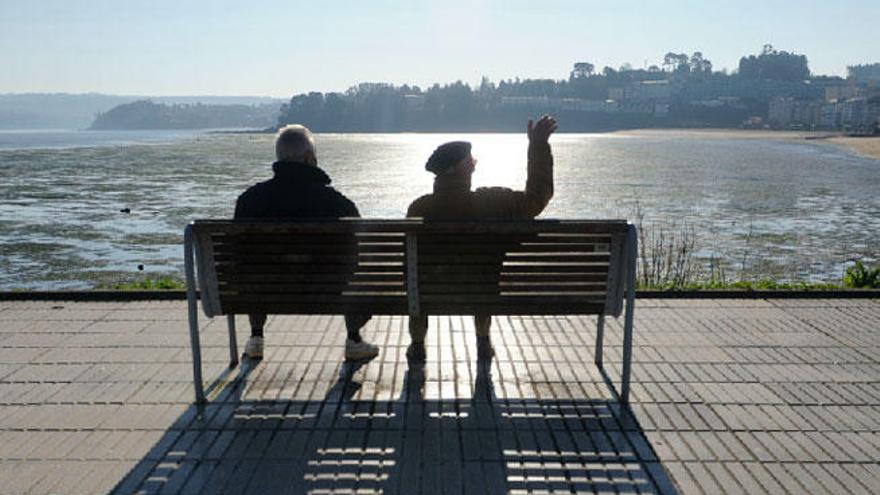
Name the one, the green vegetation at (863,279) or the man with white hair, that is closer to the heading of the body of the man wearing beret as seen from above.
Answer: the green vegetation

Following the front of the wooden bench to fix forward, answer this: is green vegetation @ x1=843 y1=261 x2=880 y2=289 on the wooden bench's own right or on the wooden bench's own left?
on the wooden bench's own right

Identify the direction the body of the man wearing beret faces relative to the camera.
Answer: away from the camera

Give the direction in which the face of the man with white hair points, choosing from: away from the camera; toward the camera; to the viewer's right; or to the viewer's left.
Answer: away from the camera

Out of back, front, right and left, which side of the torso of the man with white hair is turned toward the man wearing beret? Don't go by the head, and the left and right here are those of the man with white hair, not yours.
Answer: right

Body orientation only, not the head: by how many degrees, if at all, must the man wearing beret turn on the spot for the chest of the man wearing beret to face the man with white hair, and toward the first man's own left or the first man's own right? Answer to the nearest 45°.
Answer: approximately 90° to the first man's own left

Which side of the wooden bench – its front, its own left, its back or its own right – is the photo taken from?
back

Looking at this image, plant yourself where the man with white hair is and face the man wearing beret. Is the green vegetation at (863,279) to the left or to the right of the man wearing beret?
left

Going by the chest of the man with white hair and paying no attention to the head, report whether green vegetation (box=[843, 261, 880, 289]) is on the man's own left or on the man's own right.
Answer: on the man's own right

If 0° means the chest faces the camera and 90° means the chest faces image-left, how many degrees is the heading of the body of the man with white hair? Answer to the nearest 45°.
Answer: approximately 180°
